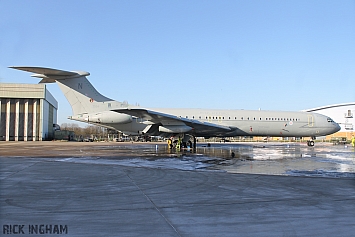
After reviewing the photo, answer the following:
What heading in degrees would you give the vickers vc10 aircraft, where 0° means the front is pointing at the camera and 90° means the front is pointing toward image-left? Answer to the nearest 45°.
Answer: approximately 270°
